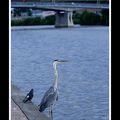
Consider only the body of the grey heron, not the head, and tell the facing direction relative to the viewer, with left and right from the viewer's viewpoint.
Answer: facing to the right of the viewer
